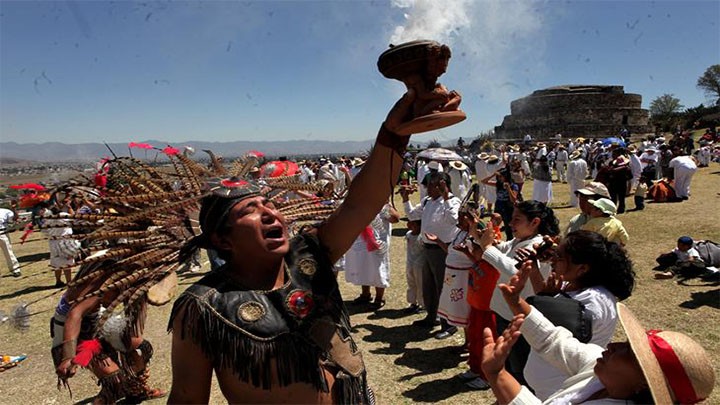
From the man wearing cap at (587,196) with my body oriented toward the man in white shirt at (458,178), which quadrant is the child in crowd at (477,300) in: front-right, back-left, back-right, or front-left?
back-left

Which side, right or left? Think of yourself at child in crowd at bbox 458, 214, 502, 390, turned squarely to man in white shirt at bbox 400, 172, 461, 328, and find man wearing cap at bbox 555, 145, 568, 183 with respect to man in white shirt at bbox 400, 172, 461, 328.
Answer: right

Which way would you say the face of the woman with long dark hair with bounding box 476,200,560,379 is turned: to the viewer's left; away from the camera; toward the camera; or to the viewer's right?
to the viewer's left

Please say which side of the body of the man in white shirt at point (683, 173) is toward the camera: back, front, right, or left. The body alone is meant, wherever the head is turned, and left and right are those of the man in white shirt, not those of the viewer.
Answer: back

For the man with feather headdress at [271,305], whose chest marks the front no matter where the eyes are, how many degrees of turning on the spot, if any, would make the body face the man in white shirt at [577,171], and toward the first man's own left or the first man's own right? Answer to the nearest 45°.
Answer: approximately 90° to the first man's own left

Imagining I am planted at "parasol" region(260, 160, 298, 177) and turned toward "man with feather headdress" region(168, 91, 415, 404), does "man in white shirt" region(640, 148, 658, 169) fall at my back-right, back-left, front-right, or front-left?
back-left

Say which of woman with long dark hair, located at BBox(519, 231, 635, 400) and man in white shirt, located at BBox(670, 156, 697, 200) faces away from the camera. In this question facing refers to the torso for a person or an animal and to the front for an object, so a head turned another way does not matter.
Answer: the man in white shirt

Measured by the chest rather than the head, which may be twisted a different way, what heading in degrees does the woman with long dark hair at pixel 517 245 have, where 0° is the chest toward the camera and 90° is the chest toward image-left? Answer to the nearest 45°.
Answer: approximately 90°

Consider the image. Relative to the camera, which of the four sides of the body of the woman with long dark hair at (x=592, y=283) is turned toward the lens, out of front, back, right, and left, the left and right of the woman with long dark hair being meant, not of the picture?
left

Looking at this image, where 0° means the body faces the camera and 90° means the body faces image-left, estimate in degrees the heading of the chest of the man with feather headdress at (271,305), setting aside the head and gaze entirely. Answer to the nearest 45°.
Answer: approximately 315°
